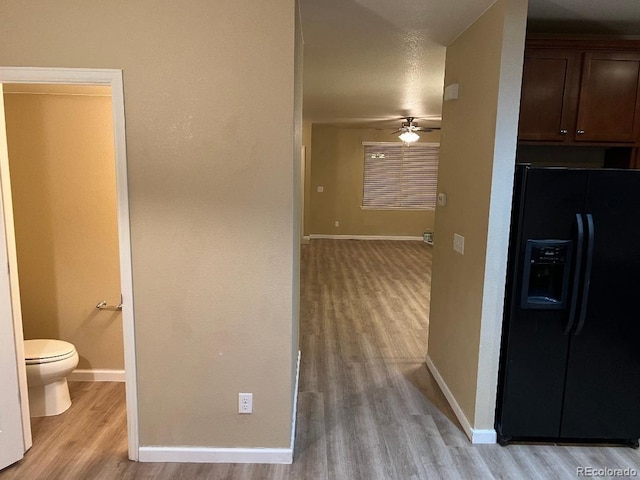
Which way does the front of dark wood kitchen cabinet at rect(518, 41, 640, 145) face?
toward the camera

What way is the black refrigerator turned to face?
toward the camera

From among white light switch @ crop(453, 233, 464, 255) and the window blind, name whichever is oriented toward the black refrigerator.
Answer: the window blind

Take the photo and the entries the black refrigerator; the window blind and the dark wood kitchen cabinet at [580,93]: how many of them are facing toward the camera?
3

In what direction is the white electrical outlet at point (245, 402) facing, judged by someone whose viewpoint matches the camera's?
facing the viewer

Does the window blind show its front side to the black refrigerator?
yes

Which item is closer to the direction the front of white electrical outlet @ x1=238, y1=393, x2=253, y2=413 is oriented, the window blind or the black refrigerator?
the black refrigerator

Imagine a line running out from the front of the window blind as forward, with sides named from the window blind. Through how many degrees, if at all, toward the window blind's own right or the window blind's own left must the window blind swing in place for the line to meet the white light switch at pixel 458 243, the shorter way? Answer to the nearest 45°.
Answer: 0° — it already faces it

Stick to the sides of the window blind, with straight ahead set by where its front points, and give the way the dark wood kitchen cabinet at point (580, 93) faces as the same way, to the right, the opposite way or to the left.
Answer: the same way

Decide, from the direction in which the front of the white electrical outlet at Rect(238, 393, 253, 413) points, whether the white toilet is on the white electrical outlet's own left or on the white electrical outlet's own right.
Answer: on the white electrical outlet's own right

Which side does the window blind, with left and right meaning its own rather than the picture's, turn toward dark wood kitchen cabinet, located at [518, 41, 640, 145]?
front

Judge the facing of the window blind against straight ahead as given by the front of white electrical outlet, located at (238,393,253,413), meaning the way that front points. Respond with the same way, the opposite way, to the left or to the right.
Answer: the same way

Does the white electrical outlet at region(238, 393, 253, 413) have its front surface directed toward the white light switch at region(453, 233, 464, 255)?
no

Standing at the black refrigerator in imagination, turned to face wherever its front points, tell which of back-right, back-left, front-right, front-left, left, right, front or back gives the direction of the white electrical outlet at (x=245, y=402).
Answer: front-right

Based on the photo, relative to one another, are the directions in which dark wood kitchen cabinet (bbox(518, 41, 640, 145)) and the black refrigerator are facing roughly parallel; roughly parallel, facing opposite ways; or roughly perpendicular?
roughly parallel
